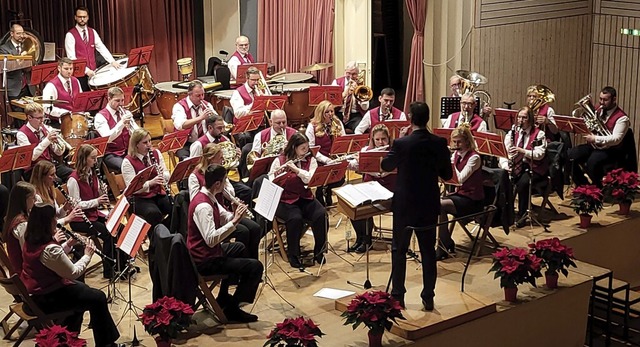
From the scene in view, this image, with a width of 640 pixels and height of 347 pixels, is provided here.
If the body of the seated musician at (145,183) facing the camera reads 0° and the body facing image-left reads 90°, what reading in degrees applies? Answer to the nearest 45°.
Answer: approximately 315°

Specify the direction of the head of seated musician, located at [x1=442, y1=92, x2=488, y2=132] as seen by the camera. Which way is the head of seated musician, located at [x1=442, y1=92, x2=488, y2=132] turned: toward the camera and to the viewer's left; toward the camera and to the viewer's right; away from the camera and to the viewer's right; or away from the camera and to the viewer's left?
toward the camera and to the viewer's left

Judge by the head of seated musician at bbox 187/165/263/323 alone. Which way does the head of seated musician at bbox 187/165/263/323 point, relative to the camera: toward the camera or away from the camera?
away from the camera

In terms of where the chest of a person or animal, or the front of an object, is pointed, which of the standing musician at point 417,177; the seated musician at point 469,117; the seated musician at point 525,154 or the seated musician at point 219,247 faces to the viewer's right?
the seated musician at point 219,247

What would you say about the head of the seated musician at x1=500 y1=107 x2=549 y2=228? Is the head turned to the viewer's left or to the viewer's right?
to the viewer's left

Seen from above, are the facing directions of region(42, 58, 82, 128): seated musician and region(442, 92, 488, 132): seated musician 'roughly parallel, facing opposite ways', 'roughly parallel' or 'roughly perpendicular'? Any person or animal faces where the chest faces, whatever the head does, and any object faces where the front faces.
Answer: roughly perpendicular

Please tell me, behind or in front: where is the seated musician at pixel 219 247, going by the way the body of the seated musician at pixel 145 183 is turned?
in front

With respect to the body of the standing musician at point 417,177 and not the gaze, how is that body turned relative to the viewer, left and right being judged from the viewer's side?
facing away from the viewer

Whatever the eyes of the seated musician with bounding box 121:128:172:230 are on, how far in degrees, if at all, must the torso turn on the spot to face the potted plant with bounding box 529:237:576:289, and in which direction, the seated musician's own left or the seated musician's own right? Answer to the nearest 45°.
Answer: approximately 45° to the seated musician's own left

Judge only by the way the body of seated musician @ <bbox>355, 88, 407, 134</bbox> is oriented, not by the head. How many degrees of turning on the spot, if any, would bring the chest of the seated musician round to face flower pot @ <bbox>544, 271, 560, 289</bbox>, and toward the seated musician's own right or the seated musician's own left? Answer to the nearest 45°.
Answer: approximately 45° to the seated musician's own left

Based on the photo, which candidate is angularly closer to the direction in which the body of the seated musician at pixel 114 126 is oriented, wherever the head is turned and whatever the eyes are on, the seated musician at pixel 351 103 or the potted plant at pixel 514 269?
the potted plant

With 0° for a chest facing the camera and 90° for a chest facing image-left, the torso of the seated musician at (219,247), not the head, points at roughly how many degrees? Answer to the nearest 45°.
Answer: approximately 270°

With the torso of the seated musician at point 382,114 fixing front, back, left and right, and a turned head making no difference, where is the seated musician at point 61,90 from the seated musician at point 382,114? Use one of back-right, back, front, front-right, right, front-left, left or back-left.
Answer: right
